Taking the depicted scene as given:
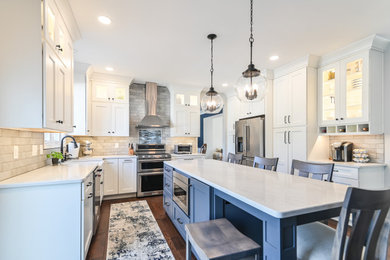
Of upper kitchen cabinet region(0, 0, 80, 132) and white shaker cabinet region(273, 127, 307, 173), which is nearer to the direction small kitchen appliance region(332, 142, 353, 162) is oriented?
the upper kitchen cabinet

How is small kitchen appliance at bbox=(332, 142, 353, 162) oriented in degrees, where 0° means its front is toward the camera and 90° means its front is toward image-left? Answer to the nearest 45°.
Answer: approximately 45°

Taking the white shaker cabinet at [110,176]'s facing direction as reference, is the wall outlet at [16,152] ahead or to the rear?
ahead

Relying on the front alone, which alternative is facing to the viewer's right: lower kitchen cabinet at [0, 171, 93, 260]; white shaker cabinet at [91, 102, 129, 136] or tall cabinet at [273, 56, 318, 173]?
the lower kitchen cabinet

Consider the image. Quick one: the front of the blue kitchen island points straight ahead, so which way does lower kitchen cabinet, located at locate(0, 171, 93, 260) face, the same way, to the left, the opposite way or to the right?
the opposite way

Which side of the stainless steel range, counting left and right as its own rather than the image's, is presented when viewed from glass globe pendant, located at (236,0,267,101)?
front

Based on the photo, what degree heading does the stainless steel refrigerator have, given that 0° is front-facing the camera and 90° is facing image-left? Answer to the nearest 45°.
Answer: approximately 45°

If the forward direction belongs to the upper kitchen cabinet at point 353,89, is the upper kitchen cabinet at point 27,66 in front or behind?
in front

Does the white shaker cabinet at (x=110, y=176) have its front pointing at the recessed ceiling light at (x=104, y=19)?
yes

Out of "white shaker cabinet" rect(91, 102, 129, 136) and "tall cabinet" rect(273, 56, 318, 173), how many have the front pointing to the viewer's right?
0
